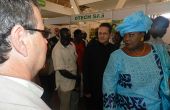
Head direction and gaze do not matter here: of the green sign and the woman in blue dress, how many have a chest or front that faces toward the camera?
2

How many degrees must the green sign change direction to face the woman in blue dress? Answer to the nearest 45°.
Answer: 0° — it already faces them

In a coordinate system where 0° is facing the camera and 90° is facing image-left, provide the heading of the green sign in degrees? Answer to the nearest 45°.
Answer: approximately 0°

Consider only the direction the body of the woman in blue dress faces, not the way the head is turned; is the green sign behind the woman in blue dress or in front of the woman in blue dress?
behind
